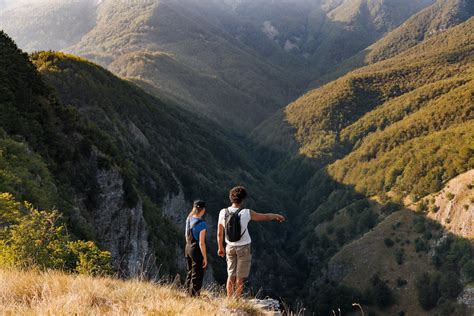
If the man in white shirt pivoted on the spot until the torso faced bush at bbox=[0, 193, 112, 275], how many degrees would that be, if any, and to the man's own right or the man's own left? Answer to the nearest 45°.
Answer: approximately 90° to the man's own left

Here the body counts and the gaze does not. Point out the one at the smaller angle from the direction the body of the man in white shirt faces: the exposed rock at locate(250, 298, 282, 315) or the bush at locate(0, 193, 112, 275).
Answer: the bush

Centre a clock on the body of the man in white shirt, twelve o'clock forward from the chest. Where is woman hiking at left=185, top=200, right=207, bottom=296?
The woman hiking is roughly at 9 o'clock from the man in white shirt.

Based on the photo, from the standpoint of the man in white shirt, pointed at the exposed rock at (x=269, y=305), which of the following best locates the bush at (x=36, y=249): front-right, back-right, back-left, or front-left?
back-right

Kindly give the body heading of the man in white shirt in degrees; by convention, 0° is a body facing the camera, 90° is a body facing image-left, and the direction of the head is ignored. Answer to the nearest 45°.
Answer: approximately 180°

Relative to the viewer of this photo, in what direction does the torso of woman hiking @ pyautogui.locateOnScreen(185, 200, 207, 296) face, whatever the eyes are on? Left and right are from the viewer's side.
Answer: facing away from the viewer and to the right of the viewer

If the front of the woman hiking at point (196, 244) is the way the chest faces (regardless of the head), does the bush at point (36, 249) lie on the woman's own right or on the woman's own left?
on the woman's own left
